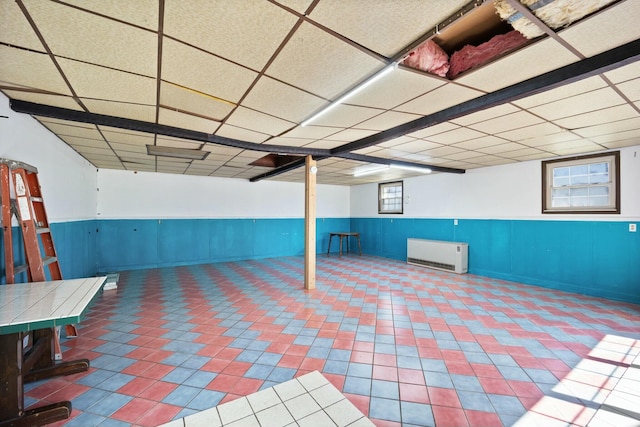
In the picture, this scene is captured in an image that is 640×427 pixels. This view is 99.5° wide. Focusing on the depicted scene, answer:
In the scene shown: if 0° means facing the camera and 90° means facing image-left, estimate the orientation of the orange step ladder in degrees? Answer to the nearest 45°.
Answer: approximately 315°

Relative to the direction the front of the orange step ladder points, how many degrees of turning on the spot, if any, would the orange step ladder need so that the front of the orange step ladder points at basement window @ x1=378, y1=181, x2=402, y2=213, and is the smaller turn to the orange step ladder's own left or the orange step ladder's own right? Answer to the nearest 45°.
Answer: approximately 45° to the orange step ladder's own left

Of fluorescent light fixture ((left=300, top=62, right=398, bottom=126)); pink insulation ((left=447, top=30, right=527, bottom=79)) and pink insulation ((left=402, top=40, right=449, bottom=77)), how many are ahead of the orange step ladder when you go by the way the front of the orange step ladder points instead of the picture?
3

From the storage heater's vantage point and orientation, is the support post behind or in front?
in front

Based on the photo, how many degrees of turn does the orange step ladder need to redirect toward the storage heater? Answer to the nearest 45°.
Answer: approximately 45° to its left

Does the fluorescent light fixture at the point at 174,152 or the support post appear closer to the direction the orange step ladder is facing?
the support post

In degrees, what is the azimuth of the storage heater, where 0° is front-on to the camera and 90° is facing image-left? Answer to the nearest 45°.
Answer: approximately 45°

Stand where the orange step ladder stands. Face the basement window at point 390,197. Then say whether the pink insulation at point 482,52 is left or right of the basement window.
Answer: right

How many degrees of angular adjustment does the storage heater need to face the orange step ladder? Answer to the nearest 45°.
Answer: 0° — it already faces it

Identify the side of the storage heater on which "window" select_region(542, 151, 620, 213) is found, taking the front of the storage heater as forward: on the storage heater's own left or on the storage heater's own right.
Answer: on the storage heater's own left

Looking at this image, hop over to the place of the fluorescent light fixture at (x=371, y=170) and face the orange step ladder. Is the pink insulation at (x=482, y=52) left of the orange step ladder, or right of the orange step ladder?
left

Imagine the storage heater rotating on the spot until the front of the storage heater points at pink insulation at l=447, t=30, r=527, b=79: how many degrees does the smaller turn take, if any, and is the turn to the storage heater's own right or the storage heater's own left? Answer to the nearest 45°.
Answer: approximately 45° to the storage heater's own left

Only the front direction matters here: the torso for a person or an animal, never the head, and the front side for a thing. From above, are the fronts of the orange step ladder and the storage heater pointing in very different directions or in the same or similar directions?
very different directions
